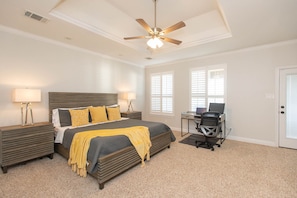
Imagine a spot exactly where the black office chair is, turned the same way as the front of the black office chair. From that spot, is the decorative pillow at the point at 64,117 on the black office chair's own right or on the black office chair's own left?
on the black office chair's own left

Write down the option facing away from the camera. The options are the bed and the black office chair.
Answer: the black office chair

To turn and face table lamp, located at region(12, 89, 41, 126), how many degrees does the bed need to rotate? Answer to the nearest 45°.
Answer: approximately 180°

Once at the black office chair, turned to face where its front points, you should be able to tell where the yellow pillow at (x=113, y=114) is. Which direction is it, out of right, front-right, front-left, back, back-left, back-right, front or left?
left

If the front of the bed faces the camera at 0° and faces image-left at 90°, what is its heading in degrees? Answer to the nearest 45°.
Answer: approximately 315°

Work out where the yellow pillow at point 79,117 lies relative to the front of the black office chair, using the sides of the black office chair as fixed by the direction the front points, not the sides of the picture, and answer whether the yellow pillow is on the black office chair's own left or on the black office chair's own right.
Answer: on the black office chair's own left

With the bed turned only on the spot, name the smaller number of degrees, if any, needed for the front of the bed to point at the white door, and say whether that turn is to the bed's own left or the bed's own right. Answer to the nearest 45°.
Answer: approximately 45° to the bed's own left

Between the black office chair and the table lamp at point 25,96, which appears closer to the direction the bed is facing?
the black office chair
